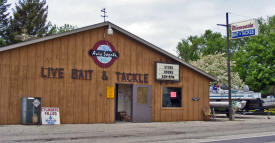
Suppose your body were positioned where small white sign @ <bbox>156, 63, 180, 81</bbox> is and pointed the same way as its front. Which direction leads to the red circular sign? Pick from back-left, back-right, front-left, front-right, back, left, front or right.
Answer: front-right

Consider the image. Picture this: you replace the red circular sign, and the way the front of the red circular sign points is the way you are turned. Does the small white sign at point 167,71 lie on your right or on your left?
on your left

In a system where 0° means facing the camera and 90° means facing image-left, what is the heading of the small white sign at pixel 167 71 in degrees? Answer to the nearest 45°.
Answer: approximately 0°

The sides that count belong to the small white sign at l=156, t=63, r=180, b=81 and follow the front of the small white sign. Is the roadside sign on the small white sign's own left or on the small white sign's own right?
on the small white sign's own left

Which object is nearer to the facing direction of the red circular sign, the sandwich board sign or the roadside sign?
the sandwich board sign

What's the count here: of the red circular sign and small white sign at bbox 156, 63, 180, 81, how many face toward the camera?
2

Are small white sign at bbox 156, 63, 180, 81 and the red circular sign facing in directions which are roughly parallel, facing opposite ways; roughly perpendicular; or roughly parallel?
roughly parallel

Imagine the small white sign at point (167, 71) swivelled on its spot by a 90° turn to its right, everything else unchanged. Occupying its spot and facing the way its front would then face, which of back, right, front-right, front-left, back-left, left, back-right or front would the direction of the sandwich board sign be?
front-left

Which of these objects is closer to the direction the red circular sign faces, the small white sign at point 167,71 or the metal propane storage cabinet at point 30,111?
the metal propane storage cabinet

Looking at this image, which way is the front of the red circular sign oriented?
toward the camera
